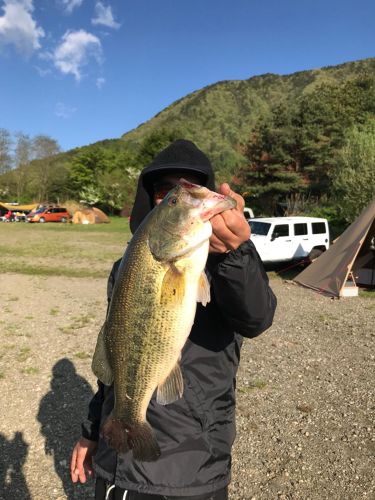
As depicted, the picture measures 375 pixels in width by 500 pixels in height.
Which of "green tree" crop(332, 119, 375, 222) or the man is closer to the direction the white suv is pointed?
the man

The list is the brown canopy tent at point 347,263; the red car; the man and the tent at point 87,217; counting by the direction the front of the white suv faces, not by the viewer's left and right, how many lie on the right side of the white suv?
2

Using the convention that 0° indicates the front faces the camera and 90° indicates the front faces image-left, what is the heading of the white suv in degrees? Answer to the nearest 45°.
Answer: approximately 45°

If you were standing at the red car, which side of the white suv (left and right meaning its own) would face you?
right

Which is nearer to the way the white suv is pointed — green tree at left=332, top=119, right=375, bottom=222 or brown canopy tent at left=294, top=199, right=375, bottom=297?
the brown canopy tent

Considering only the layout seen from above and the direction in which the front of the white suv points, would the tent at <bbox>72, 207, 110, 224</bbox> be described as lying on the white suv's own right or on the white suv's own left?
on the white suv's own right

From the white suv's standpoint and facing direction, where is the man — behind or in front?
in front
